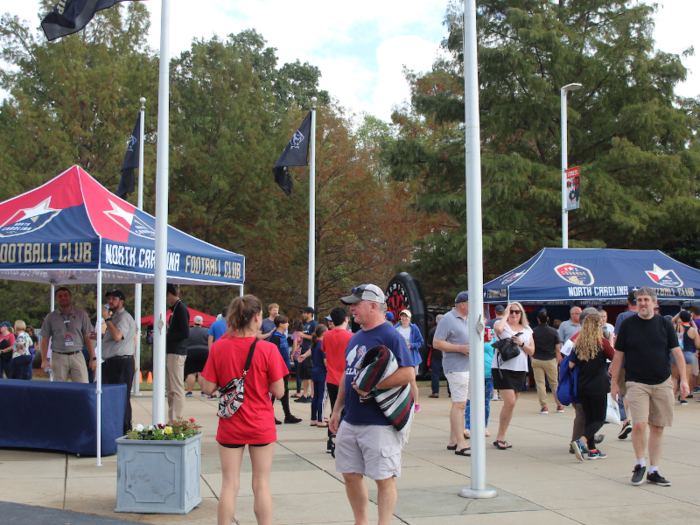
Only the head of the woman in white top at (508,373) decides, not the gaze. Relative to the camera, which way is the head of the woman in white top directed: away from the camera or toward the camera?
toward the camera

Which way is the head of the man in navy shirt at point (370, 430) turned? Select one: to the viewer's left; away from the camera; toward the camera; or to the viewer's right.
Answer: to the viewer's left

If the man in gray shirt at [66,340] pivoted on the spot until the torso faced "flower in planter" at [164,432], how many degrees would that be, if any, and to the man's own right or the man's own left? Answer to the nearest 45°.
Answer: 0° — they already face it

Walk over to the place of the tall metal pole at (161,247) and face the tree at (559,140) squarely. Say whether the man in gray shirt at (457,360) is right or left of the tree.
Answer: right

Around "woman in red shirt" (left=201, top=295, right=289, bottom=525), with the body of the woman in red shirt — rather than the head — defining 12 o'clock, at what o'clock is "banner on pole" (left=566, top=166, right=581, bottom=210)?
The banner on pole is roughly at 1 o'clock from the woman in red shirt.

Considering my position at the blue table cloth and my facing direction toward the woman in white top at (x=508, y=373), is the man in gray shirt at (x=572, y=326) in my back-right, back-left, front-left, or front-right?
front-left

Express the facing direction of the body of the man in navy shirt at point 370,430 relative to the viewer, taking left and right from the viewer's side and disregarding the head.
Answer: facing the viewer and to the left of the viewer

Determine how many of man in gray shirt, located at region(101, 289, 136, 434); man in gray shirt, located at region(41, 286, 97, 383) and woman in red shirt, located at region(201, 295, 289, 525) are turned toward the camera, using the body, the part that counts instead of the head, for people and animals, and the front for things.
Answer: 1

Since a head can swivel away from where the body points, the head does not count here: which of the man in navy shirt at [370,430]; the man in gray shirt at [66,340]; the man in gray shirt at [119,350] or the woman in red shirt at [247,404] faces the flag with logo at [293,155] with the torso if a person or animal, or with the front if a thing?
the woman in red shirt

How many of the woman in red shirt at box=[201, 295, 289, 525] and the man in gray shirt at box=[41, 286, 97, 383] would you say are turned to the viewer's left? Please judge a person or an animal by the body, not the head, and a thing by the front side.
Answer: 0

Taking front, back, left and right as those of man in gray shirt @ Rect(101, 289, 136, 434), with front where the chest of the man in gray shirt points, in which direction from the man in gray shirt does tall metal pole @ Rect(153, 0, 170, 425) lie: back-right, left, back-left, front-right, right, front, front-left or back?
left

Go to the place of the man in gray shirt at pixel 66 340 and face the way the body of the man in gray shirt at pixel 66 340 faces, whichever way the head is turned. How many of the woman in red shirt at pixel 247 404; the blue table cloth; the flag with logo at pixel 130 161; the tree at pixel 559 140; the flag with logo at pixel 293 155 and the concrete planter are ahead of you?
3

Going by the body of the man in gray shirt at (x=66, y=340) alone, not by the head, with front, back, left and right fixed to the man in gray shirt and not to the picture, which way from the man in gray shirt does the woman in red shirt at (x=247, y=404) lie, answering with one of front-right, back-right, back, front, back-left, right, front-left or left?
front

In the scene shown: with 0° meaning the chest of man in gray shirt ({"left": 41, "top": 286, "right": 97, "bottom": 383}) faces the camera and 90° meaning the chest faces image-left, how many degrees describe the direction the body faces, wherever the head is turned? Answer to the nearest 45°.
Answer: approximately 0°

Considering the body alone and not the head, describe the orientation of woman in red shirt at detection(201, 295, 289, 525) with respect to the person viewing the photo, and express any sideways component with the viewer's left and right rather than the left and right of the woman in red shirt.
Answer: facing away from the viewer
